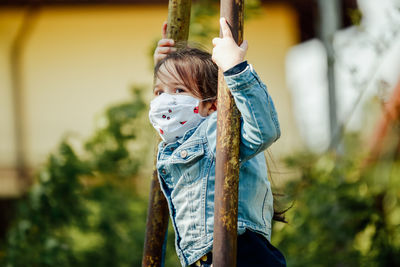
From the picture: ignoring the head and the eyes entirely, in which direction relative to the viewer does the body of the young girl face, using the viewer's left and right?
facing the viewer and to the left of the viewer

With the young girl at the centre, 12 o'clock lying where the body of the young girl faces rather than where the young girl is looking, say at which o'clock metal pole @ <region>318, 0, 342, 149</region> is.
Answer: The metal pole is roughly at 5 o'clock from the young girl.

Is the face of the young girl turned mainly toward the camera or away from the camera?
toward the camera
